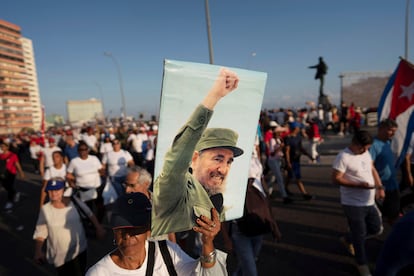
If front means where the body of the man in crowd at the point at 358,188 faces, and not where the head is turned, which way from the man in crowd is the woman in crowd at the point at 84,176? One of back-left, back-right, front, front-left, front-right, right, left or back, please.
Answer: back-right

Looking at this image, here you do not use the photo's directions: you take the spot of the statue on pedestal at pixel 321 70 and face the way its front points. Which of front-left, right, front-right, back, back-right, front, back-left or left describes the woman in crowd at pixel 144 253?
left

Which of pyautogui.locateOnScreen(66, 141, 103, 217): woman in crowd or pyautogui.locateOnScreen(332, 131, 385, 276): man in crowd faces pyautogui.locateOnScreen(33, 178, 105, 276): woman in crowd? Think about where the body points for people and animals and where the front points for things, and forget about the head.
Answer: pyautogui.locateOnScreen(66, 141, 103, 217): woman in crowd

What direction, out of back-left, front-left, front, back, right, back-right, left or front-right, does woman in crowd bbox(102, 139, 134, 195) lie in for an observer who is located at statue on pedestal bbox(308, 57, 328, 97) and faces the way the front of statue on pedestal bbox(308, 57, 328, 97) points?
left

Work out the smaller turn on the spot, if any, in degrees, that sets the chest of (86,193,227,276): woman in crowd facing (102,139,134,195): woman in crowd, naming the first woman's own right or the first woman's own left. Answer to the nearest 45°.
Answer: approximately 180°

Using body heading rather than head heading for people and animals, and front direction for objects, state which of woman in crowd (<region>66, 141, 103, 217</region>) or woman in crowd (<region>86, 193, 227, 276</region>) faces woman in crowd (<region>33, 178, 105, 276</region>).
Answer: woman in crowd (<region>66, 141, 103, 217</region>)

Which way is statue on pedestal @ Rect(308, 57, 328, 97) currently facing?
to the viewer's left

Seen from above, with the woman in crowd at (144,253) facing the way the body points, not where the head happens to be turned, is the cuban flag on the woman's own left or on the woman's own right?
on the woman's own left

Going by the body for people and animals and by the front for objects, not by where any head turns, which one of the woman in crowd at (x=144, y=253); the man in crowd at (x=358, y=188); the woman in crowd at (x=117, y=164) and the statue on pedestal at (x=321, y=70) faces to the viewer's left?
the statue on pedestal

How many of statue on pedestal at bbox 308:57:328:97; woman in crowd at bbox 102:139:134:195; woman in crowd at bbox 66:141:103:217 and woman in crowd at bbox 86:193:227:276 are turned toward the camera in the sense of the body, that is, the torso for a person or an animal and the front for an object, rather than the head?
3

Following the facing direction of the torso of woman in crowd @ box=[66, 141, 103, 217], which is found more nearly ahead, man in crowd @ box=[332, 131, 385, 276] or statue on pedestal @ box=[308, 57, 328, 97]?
the man in crowd
